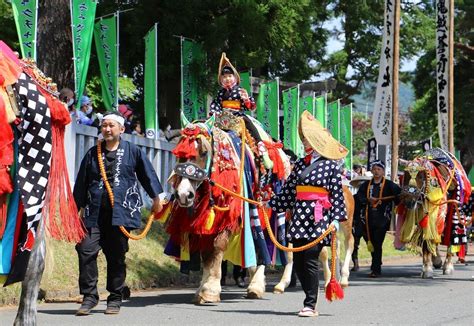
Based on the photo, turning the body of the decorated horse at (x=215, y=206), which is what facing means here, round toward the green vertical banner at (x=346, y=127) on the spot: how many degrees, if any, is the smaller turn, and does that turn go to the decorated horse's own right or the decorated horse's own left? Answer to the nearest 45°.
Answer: approximately 135° to the decorated horse's own right

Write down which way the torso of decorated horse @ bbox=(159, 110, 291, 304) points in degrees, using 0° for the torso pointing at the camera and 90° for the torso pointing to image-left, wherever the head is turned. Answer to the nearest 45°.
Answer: approximately 45°

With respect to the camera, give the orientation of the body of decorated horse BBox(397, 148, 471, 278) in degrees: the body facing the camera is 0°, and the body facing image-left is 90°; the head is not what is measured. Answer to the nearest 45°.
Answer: approximately 45°

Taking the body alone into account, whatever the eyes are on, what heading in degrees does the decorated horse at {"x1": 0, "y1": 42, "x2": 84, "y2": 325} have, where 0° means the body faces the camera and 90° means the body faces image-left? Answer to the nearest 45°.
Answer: approximately 90°

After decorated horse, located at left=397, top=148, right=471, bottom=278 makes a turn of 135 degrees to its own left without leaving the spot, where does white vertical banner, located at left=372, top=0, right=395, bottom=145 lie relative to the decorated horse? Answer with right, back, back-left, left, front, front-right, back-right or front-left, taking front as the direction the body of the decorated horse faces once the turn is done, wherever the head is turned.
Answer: left
